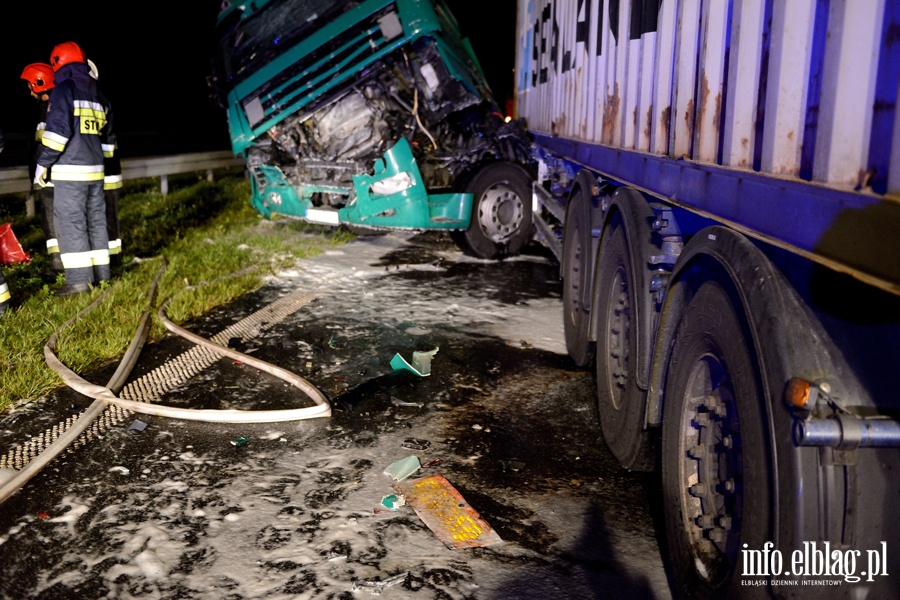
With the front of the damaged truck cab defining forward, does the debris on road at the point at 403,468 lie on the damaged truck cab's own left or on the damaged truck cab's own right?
on the damaged truck cab's own left

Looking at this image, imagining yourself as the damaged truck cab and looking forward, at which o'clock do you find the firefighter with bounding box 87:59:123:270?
The firefighter is roughly at 1 o'clock from the damaged truck cab.

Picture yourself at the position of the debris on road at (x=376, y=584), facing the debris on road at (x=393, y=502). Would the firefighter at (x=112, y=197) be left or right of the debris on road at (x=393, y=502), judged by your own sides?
left

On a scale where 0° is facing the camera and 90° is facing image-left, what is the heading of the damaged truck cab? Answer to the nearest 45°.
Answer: approximately 45°

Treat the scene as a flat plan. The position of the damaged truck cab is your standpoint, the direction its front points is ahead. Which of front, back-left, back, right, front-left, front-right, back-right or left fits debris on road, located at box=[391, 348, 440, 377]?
front-left

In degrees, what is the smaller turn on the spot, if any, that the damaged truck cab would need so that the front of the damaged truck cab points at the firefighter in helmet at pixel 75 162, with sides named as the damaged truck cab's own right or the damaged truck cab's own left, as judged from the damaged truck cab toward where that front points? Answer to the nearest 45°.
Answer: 0° — it already faces them

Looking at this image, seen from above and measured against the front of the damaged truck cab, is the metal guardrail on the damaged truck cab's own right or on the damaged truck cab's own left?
on the damaged truck cab's own right
